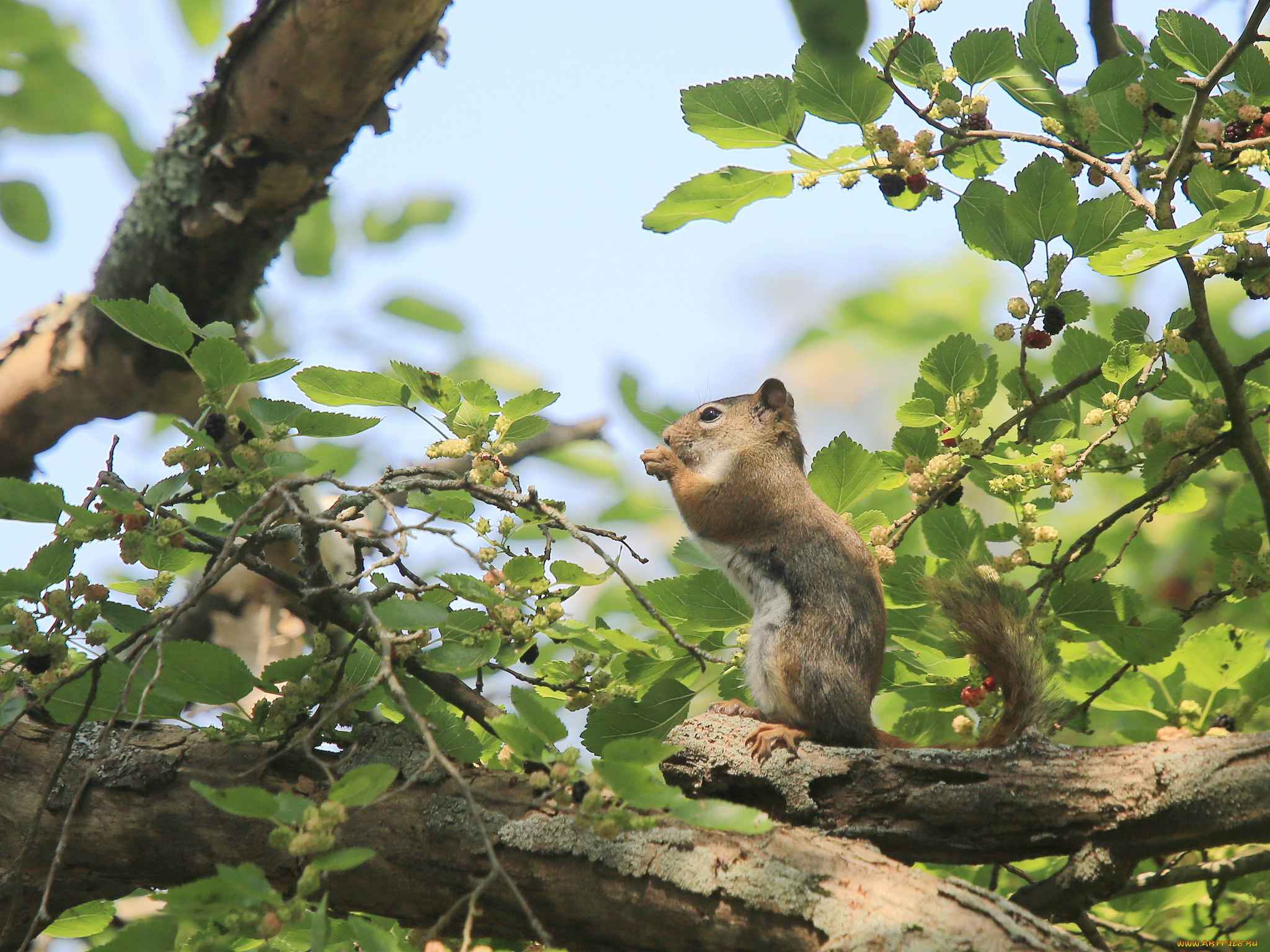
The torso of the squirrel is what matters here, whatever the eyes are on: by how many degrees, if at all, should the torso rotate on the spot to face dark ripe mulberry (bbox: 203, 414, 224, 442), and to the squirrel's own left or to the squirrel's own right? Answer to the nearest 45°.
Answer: approximately 45° to the squirrel's own left

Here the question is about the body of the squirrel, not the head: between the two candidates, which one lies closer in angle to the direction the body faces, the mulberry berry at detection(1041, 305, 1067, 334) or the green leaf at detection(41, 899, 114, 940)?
the green leaf

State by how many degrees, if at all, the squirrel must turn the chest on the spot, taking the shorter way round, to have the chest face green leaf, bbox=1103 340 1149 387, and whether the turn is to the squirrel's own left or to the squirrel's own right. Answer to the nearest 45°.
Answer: approximately 135° to the squirrel's own left

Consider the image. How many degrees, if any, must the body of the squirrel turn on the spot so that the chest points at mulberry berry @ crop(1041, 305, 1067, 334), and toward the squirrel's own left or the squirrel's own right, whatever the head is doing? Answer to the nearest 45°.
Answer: approximately 135° to the squirrel's own left

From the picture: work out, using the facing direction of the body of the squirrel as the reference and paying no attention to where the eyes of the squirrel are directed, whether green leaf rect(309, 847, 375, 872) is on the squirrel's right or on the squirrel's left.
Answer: on the squirrel's left

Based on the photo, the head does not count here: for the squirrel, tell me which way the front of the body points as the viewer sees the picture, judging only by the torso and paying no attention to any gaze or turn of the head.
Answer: to the viewer's left

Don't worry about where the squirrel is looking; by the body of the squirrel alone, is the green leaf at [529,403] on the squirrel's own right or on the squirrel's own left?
on the squirrel's own left
